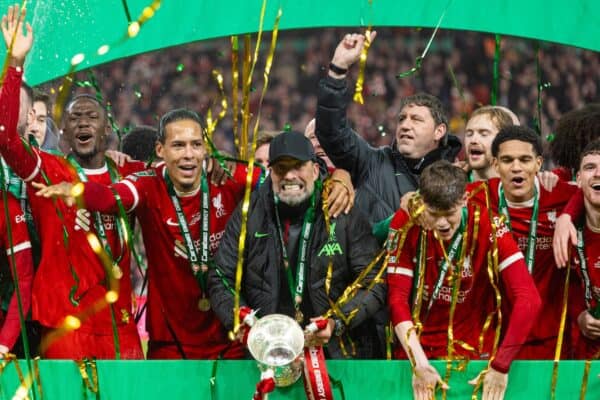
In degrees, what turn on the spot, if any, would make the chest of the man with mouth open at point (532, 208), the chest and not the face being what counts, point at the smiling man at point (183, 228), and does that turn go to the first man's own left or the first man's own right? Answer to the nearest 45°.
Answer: approximately 90° to the first man's own right

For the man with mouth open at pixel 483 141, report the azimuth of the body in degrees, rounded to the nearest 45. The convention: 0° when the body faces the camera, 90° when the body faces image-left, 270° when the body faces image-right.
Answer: approximately 45°

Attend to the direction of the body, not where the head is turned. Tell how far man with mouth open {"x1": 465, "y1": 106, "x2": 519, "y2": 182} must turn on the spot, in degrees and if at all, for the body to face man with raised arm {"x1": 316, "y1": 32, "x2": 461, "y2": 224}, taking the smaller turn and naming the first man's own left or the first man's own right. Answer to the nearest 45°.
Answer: approximately 45° to the first man's own right

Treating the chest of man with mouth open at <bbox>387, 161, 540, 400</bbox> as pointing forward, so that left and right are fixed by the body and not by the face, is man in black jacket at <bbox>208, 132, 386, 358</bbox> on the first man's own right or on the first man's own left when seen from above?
on the first man's own right

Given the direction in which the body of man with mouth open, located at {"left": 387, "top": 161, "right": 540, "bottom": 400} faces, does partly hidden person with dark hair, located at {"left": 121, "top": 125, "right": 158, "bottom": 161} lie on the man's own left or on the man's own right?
on the man's own right

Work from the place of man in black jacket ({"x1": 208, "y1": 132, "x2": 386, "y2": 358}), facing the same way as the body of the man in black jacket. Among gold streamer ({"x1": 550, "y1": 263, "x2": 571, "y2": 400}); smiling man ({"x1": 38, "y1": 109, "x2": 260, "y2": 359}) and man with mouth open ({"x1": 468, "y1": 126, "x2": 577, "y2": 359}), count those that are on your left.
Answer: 2

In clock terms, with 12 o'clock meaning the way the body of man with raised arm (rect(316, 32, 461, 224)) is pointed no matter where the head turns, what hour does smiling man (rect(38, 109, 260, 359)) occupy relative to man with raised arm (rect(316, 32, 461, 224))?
smiling man (rect(38, 109, 260, 359)) is roughly at 1 o'clock from man with raised arm (rect(316, 32, 461, 224)).
